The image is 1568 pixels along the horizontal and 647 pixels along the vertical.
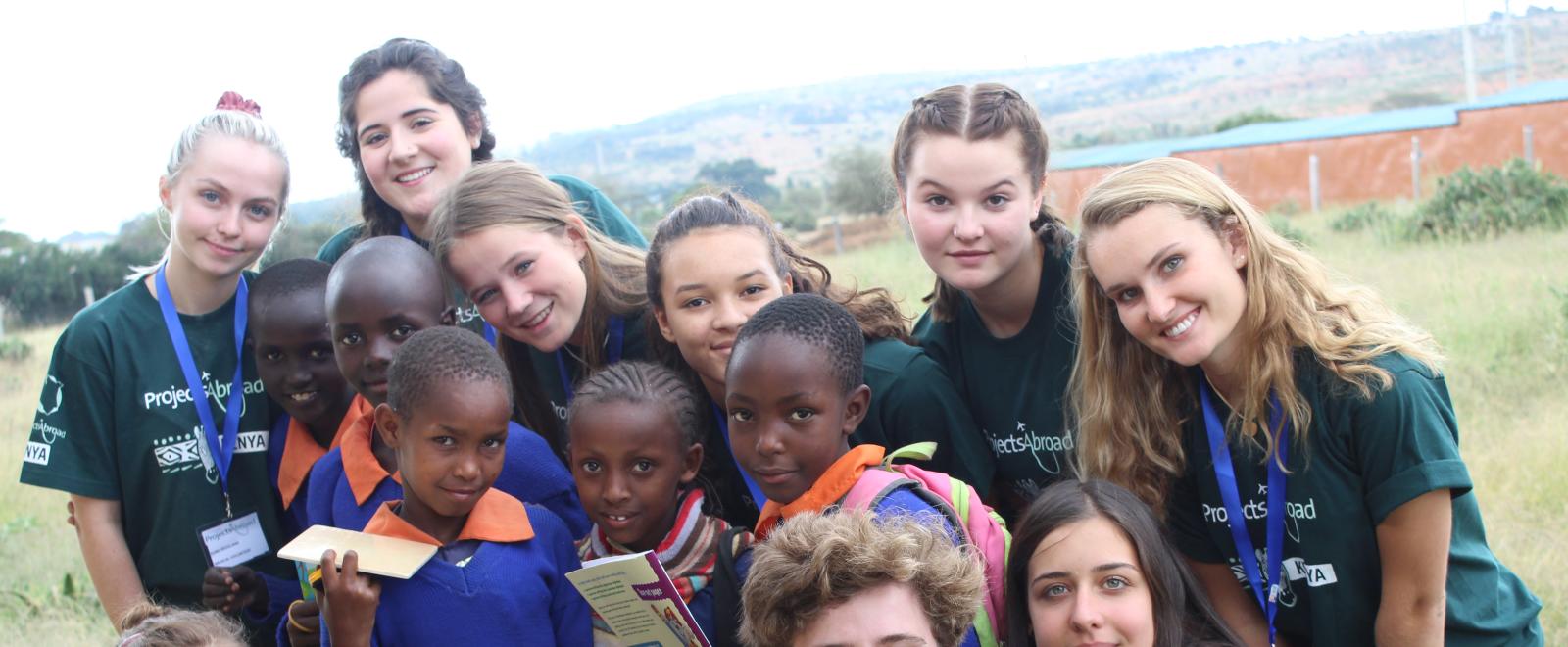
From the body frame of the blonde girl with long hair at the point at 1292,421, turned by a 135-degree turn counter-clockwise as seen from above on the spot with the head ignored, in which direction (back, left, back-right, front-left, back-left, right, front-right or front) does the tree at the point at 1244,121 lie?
left

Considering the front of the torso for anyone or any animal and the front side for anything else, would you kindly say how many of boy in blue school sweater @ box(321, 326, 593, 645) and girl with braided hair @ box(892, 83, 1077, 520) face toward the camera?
2

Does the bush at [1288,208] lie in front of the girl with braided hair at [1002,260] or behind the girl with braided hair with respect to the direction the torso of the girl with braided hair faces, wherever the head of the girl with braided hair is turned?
behind

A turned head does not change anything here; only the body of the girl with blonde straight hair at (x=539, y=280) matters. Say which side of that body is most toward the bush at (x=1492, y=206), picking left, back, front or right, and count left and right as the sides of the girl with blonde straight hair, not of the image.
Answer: back

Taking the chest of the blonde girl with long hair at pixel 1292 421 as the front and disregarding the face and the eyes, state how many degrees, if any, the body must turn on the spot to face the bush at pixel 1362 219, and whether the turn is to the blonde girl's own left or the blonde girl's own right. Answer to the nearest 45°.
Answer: approximately 135° to the blonde girl's own right

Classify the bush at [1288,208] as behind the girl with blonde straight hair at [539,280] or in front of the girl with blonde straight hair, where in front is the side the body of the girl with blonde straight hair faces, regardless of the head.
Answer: behind

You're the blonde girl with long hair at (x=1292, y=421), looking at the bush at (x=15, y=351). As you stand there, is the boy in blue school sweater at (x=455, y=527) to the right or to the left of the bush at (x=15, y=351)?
left

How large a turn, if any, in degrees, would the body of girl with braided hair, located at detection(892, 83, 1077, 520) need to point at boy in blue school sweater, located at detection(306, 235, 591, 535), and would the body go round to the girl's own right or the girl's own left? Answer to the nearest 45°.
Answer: approximately 90° to the girl's own right

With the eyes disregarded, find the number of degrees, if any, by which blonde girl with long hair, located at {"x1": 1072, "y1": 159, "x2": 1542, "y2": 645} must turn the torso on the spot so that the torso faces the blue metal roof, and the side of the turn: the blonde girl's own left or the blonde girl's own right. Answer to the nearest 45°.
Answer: approximately 135° to the blonde girl's own right
